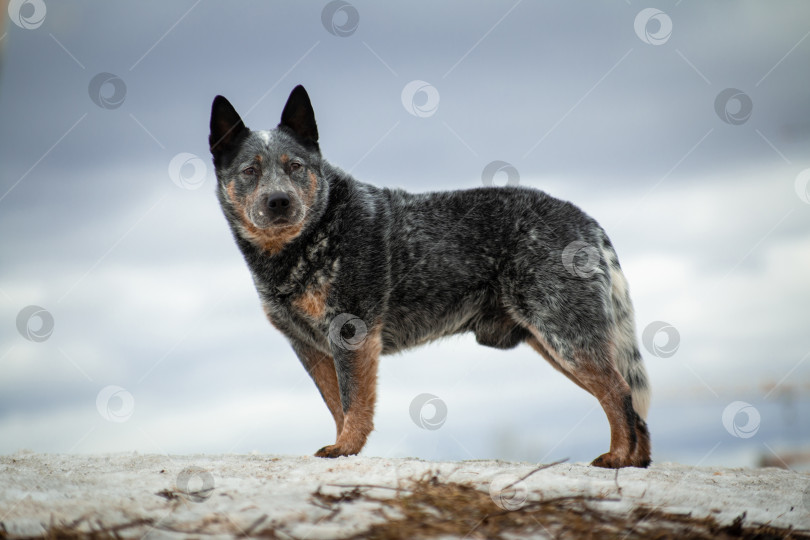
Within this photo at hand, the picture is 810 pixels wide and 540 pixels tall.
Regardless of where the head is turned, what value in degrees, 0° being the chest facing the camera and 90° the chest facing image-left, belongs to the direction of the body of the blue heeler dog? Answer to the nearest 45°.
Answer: approximately 90°
